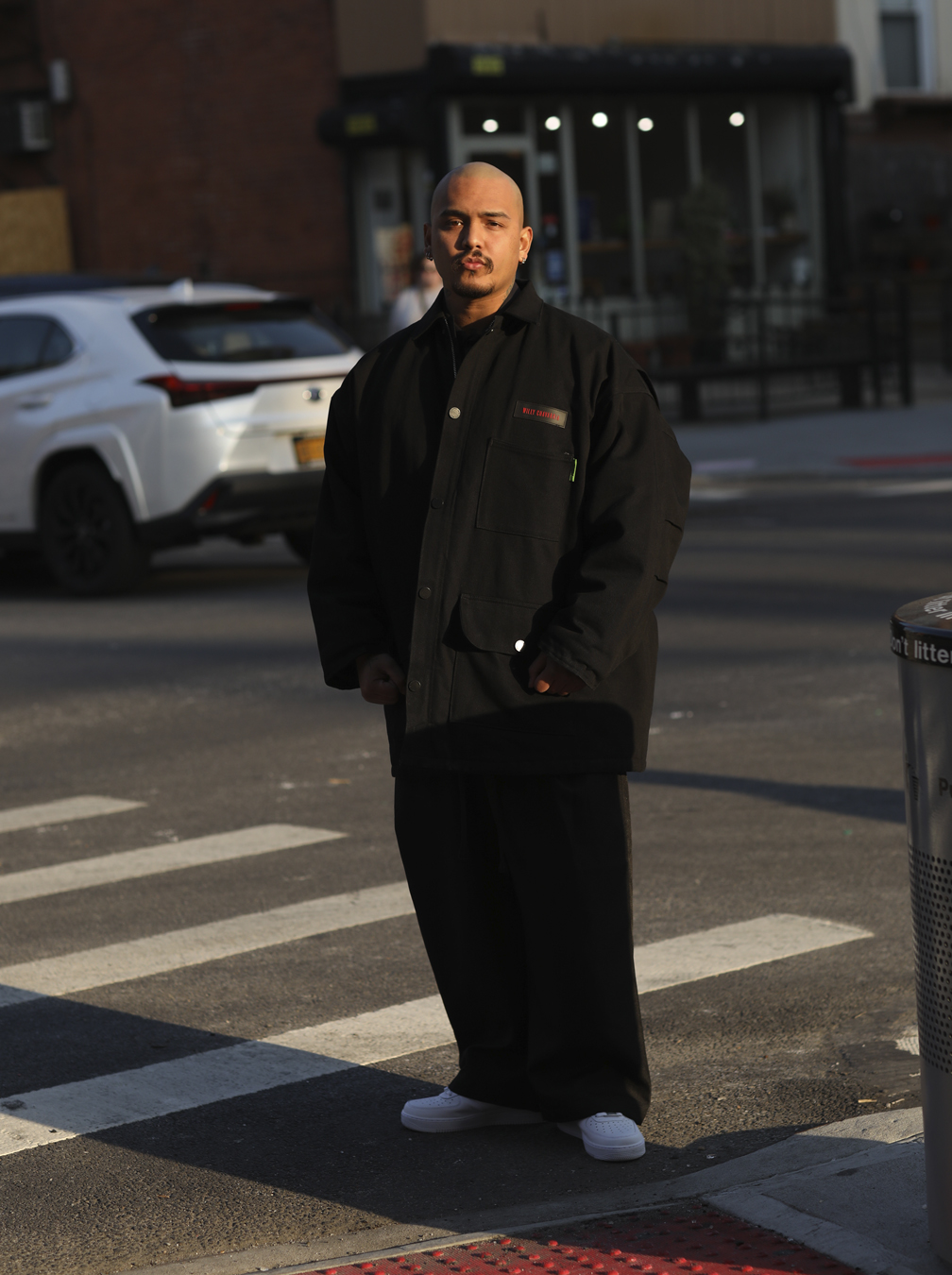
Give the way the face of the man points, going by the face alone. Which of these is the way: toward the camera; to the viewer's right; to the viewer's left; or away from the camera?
toward the camera

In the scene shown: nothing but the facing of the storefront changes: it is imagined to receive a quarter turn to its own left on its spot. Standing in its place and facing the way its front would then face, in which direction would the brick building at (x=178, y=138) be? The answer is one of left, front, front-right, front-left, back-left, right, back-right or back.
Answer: back

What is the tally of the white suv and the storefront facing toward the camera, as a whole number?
1

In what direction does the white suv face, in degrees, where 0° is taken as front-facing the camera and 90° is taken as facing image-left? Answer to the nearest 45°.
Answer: approximately 135°

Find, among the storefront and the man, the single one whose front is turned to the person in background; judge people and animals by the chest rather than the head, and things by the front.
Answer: the storefront

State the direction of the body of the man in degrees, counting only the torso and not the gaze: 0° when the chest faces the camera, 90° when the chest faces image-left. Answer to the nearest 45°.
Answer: approximately 45°

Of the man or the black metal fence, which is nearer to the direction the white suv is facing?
the black metal fence

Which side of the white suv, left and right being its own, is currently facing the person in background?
right

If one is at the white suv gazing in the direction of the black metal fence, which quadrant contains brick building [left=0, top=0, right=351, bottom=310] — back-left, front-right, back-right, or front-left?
front-left

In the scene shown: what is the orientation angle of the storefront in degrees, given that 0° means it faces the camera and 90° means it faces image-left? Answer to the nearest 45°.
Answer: approximately 0°

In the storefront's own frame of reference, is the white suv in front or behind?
in front

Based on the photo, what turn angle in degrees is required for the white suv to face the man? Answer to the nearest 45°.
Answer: approximately 135° to its left

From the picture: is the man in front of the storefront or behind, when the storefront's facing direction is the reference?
in front

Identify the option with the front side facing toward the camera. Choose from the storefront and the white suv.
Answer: the storefront

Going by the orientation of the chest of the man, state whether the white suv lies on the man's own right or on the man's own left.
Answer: on the man's own right

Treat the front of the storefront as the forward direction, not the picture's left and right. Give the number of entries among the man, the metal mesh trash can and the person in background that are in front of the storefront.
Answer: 3
